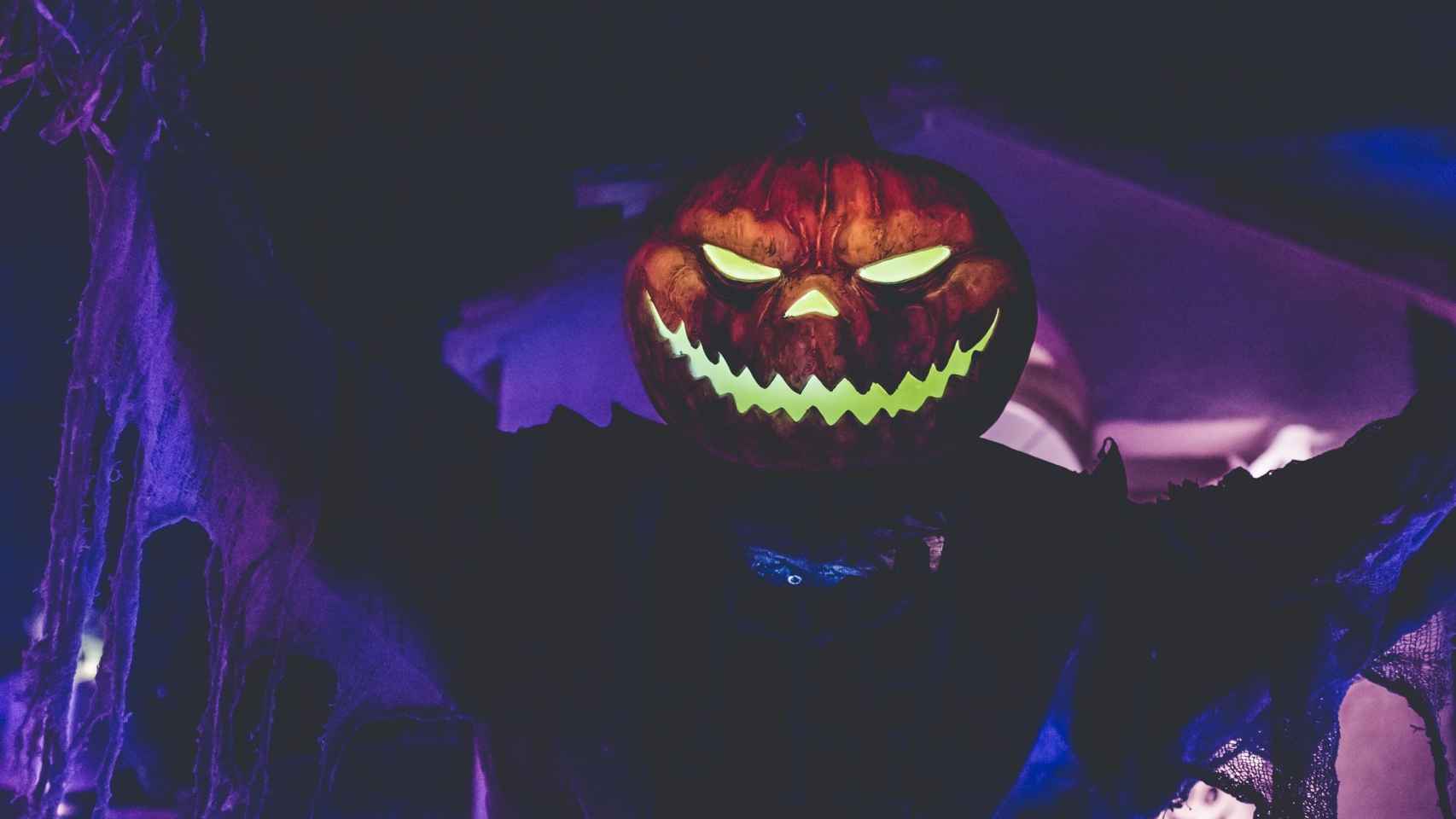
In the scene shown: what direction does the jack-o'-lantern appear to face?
toward the camera

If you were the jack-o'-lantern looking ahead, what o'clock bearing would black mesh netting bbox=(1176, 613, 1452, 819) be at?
The black mesh netting is roughly at 9 o'clock from the jack-o'-lantern.

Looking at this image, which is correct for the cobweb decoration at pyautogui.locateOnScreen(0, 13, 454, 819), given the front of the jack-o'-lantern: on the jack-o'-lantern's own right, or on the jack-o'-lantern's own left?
on the jack-o'-lantern's own right
